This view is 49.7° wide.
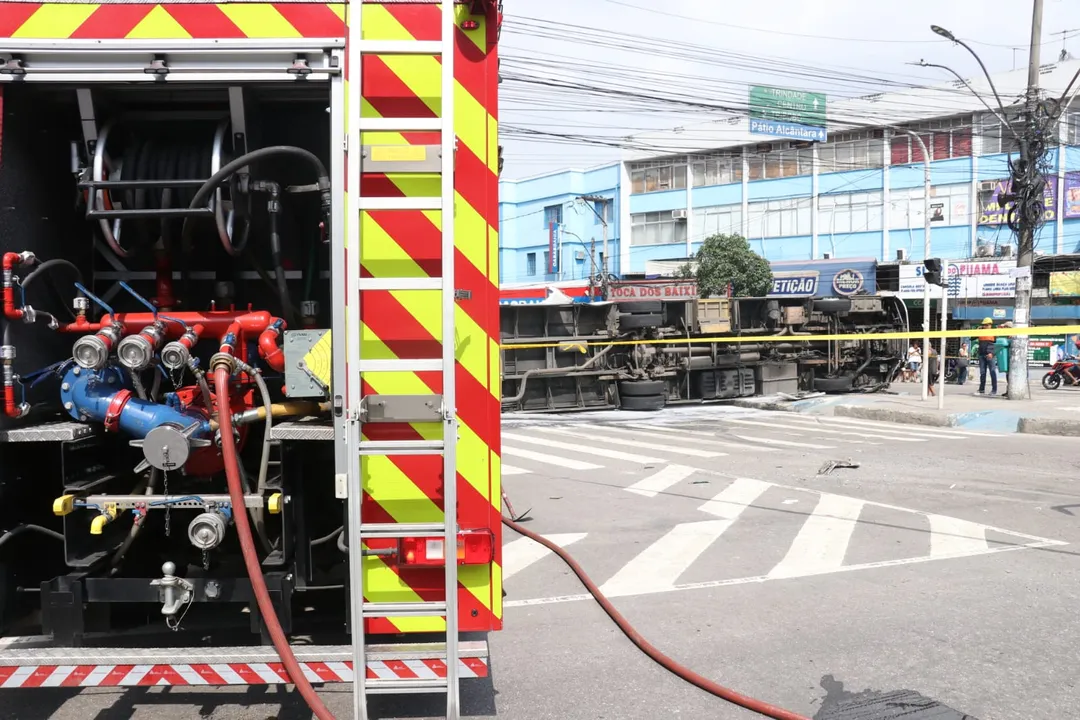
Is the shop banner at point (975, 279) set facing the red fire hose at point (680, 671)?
yes

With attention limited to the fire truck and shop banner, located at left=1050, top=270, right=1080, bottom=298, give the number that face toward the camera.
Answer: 1

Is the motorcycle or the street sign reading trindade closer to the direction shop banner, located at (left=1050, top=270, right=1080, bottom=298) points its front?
the motorcycle

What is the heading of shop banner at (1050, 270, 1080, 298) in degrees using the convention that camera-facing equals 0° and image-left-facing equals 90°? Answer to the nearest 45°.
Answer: approximately 0°

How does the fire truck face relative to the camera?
away from the camera

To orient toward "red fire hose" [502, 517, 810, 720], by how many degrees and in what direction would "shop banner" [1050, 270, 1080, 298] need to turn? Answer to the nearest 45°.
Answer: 0° — it already faces it

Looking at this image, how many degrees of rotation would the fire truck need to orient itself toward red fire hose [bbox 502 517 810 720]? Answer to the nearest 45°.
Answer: approximately 90° to its right

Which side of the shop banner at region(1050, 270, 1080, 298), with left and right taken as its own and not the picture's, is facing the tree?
right

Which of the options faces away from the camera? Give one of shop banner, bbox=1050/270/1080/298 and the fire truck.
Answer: the fire truck

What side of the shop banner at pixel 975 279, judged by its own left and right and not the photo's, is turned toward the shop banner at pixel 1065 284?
left

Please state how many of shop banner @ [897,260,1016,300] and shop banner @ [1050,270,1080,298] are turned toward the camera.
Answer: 2
